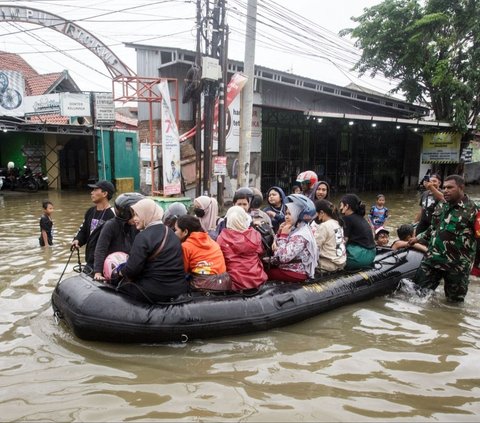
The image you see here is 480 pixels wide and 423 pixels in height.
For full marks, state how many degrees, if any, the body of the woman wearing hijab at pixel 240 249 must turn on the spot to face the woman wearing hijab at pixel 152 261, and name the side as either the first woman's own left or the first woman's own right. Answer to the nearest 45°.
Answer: approximately 135° to the first woman's own left

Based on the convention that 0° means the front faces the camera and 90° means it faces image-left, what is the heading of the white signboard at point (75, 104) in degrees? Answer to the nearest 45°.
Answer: approximately 0°

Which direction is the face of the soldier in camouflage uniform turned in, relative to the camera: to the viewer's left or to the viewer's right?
to the viewer's left

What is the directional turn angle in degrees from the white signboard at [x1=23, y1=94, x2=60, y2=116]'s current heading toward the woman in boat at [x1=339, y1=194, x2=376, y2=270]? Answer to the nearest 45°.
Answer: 0° — it already faces them

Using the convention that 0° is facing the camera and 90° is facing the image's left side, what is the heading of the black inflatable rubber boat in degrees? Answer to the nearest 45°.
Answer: approximately 45°
